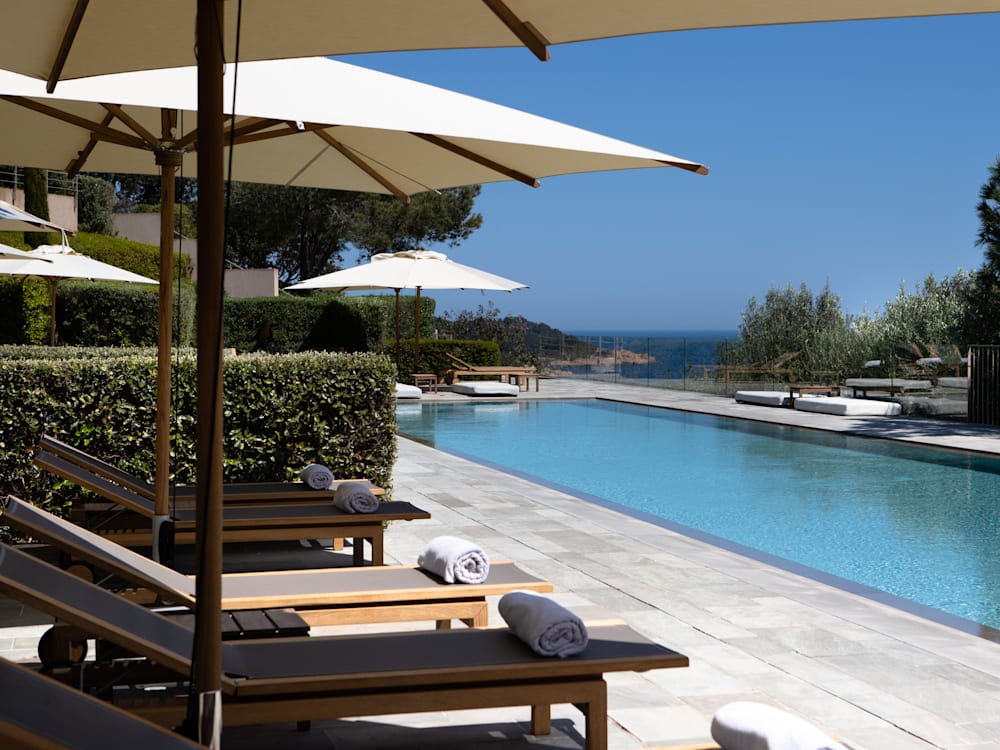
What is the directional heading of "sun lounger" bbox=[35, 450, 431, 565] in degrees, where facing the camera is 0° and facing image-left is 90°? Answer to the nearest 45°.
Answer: approximately 270°

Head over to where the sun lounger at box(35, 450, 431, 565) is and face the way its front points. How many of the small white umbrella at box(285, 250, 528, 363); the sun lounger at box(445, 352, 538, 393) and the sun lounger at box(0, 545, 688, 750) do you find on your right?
1

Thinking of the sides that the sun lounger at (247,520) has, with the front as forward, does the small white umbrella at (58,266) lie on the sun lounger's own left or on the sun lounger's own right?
on the sun lounger's own left

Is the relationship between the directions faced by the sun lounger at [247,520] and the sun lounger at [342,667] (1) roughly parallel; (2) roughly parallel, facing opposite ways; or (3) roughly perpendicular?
roughly parallel

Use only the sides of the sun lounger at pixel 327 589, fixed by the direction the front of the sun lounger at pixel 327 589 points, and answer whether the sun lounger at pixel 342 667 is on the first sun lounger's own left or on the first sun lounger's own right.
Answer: on the first sun lounger's own right

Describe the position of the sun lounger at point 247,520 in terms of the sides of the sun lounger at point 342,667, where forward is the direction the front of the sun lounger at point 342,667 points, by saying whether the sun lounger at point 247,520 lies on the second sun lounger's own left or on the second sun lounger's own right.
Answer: on the second sun lounger's own left

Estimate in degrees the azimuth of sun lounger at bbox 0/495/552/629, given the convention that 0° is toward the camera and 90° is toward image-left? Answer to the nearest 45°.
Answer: approximately 270°

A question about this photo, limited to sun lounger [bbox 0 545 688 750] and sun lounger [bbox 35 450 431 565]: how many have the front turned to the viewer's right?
2

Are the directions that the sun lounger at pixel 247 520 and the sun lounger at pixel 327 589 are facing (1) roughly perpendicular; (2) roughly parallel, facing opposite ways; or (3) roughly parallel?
roughly parallel

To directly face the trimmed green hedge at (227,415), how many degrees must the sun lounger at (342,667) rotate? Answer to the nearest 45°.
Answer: approximately 90° to its left

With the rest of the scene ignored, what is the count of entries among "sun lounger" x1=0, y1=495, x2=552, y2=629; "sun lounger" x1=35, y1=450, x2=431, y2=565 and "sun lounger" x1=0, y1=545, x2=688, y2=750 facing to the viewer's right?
3

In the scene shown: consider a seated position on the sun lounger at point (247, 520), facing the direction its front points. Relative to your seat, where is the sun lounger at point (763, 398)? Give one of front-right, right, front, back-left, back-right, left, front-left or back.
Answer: front-left

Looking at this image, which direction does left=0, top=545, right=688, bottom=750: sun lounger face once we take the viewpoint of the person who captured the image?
facing to the right of the viewer
